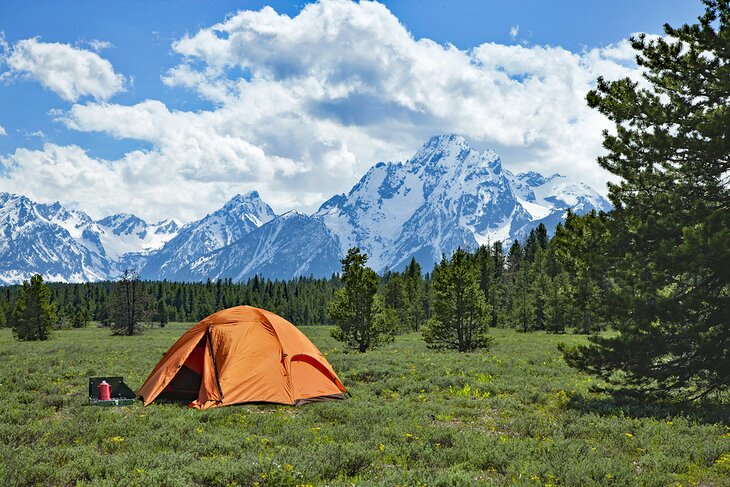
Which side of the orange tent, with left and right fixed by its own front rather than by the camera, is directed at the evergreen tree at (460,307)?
back

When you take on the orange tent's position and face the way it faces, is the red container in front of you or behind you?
in front

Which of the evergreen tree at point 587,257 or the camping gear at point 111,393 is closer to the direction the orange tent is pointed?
the camping gear

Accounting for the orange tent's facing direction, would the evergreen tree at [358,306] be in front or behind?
behind

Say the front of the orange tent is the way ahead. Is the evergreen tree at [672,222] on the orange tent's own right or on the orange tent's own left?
on the orange tent's own left

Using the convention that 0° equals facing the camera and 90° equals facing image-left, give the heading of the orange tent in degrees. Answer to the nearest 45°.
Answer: approximately 45°

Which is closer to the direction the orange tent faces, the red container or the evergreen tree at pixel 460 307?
the red container

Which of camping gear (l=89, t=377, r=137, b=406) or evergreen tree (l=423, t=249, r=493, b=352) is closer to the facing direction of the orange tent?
the camping gear
